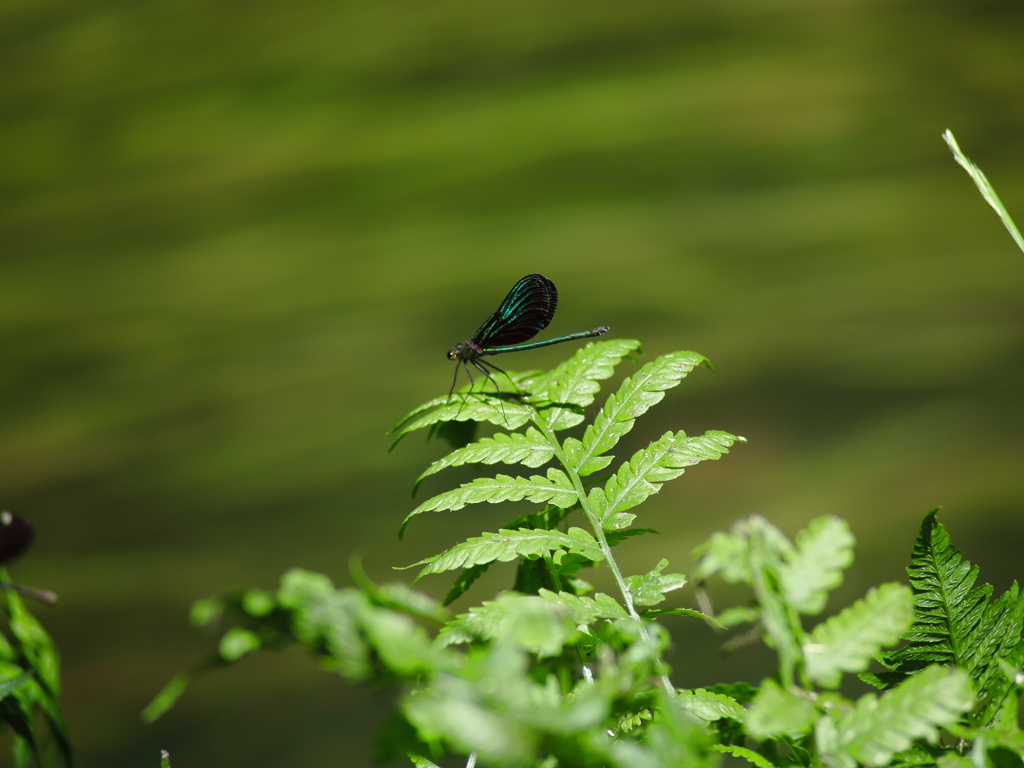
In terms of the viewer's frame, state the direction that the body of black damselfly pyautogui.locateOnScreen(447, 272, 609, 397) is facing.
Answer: to the viewer's left
